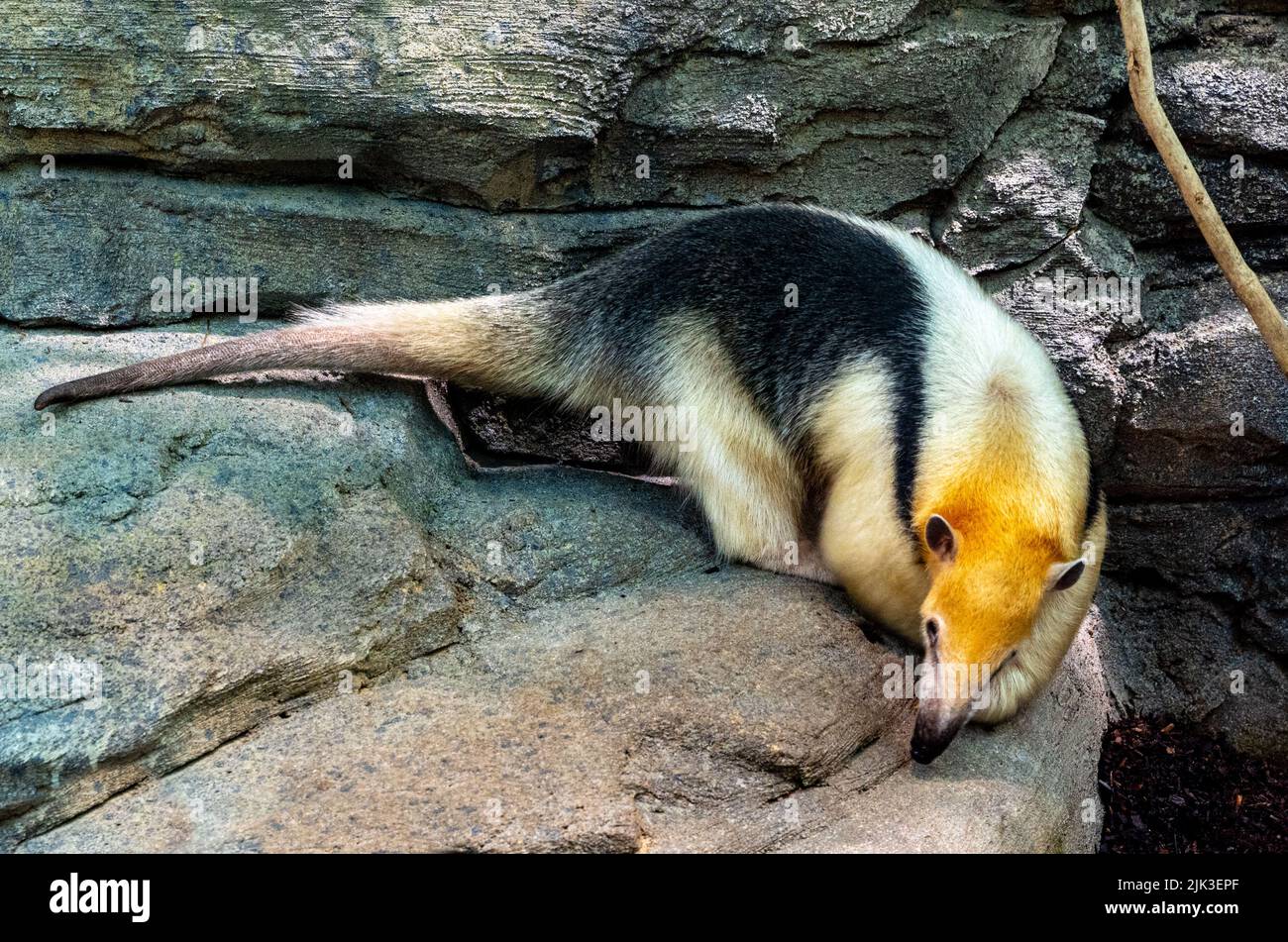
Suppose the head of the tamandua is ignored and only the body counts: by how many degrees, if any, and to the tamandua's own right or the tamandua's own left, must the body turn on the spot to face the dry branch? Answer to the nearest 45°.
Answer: approximately 45° to the tamandua's own left

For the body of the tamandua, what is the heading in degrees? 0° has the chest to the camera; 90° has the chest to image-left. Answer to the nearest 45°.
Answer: approximately 315°
